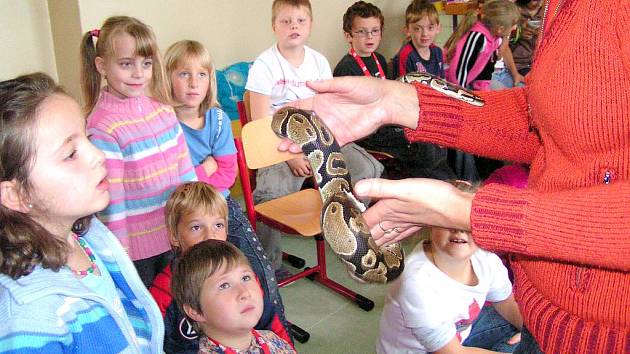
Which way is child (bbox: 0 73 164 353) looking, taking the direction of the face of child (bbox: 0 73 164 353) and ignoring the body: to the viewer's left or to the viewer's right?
to the viewer's right

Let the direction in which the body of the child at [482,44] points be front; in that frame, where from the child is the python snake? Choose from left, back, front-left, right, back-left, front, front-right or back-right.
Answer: right

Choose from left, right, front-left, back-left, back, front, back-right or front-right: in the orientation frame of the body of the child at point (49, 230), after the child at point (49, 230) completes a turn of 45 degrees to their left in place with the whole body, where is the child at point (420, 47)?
front-left

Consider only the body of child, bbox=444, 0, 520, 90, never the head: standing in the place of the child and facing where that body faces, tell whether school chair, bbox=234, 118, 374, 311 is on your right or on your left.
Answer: on your right

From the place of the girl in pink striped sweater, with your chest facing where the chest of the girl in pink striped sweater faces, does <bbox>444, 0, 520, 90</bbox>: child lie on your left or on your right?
on your left

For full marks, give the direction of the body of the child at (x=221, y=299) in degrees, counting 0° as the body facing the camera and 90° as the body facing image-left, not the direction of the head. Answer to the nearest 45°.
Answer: approximately 315°
